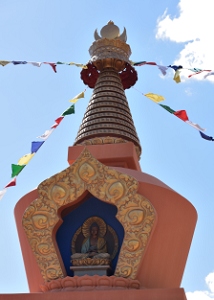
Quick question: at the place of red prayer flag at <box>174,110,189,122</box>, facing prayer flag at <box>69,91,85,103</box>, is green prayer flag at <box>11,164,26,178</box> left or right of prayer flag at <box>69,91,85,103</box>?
left

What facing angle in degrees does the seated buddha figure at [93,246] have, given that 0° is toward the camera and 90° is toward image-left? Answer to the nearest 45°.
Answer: approximately 0°
